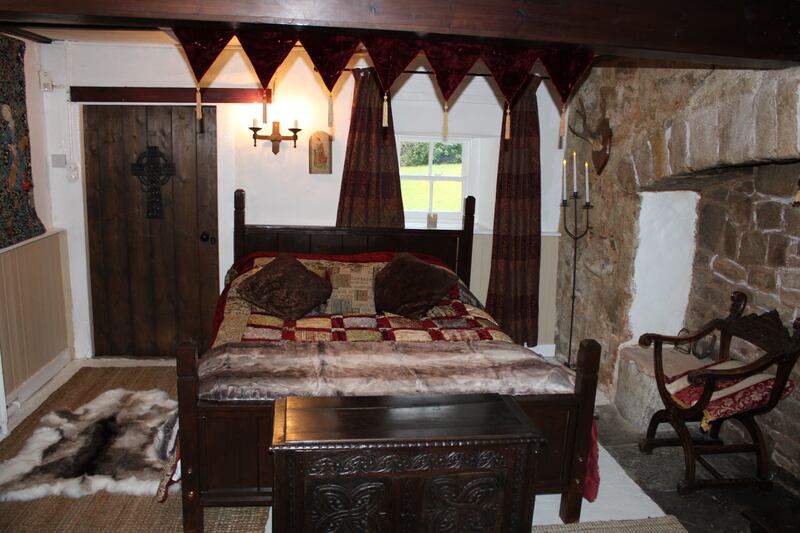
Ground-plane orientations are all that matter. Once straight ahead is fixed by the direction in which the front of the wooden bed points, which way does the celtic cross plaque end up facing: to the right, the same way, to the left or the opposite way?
the same way

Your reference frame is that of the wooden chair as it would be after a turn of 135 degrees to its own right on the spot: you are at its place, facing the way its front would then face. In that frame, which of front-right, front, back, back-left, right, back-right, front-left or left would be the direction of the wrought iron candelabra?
front-left

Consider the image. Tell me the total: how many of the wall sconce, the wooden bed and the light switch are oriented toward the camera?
3

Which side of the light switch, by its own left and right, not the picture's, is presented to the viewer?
front

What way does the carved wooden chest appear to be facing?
toward the camera

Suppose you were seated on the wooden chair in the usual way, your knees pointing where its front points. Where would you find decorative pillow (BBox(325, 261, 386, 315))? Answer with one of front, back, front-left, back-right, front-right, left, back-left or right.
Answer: front-right

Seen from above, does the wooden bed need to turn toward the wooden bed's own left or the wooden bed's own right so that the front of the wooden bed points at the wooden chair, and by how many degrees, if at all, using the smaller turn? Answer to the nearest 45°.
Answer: approximately 90° to the wooden bed's own left

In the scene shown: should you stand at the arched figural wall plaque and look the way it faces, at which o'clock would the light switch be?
The light switch is roughly at 3 o'clock from the arched figural wall plaque.

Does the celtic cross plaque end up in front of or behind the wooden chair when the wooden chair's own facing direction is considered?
in front

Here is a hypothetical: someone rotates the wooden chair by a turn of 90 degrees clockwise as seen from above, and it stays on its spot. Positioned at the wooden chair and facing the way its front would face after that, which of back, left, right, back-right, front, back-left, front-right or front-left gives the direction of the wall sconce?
front-left

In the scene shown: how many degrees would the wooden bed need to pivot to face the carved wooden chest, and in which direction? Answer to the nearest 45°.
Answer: approximately 45° to its left

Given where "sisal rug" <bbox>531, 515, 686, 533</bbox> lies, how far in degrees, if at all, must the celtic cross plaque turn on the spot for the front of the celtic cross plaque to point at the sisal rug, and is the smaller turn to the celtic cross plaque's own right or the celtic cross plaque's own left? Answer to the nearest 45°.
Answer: approximately 45° to the celtic cross plaque's own left

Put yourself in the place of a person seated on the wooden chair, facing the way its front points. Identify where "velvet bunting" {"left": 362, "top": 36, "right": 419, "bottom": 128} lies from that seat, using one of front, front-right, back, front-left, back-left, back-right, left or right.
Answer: front
